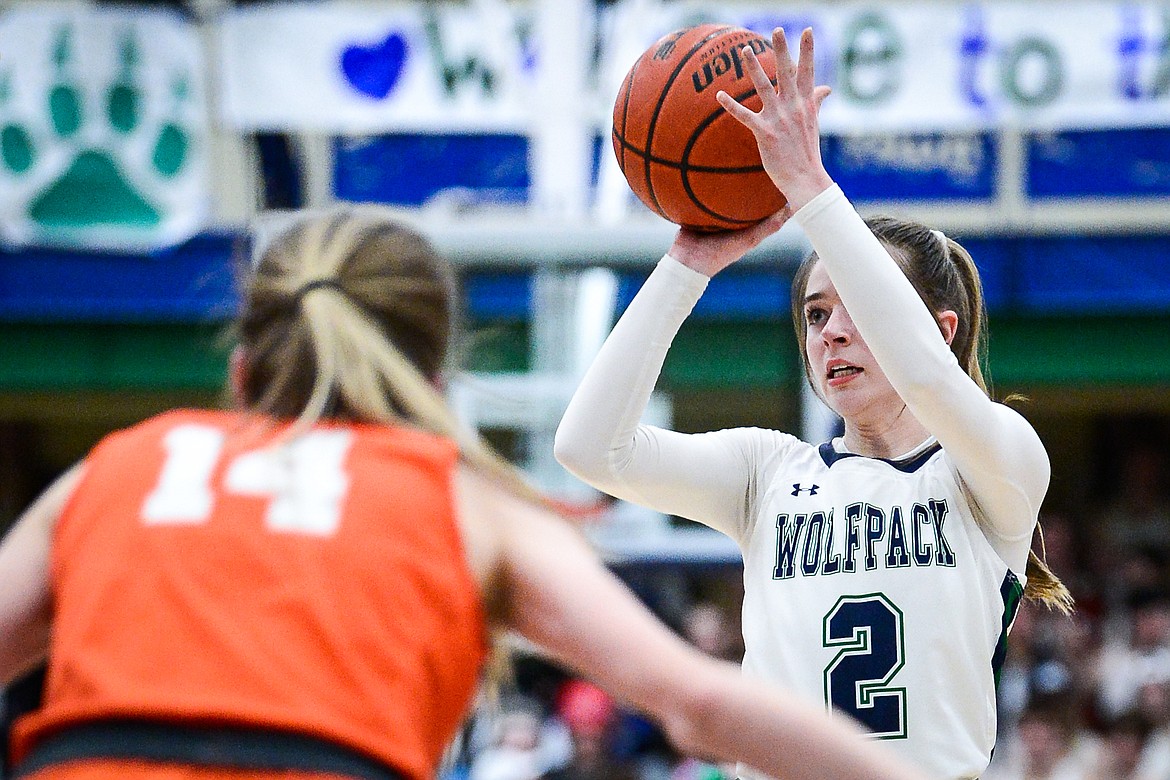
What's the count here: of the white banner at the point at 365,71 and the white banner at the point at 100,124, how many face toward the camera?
2

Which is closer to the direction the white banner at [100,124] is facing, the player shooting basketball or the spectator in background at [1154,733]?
the player shooting basketball

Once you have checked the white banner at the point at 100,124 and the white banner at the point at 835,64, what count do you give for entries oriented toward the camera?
2

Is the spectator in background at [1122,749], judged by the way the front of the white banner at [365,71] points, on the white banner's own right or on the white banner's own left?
on the white banner's own left

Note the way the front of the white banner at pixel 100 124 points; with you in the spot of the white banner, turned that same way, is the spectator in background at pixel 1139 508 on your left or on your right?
on your left

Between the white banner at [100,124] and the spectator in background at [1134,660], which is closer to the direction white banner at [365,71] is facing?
the spectator in background
